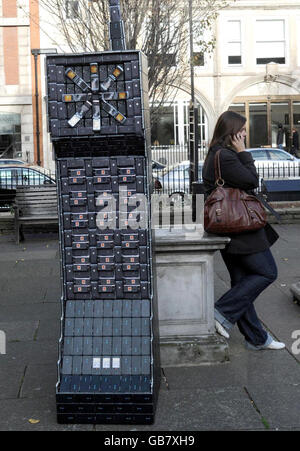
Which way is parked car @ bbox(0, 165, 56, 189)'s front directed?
to the viewer's right

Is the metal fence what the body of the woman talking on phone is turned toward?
no

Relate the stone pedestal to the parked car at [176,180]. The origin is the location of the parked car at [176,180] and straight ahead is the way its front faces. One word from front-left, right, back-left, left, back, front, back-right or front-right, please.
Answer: left

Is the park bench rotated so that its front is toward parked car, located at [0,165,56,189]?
no

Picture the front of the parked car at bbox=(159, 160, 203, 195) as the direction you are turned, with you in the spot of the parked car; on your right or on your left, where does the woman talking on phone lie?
on your left

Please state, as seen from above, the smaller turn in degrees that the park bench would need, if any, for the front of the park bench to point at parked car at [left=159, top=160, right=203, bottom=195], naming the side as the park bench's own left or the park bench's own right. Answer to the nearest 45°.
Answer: approximately 135° to the park bench's own left

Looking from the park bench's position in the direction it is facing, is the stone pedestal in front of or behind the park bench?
in front

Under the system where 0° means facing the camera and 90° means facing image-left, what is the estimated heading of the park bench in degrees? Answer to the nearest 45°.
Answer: approximately 0°

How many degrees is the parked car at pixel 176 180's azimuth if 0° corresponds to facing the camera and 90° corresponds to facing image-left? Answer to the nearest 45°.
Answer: approximately 90°

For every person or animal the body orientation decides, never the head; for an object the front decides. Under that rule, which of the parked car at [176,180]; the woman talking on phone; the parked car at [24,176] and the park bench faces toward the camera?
the park bench

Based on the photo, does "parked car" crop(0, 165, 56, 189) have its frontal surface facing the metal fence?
no

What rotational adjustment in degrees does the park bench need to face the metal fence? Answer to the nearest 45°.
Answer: approximately 180°
